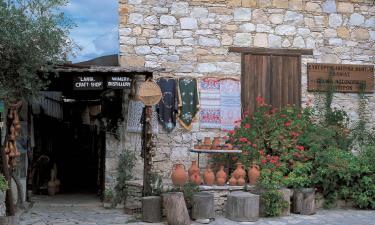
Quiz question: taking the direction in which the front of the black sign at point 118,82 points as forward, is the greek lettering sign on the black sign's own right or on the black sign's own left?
on the black sign's own left

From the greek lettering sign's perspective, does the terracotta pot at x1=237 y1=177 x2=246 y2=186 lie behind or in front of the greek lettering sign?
in front

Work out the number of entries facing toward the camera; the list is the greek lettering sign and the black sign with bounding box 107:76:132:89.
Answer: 2

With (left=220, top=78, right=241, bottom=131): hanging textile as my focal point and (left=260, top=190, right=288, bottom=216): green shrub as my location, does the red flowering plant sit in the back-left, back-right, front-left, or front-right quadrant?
front-right

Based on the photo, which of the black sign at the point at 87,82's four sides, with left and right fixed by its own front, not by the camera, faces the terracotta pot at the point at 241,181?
left

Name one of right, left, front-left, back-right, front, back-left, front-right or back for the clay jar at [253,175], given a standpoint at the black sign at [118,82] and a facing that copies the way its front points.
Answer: left

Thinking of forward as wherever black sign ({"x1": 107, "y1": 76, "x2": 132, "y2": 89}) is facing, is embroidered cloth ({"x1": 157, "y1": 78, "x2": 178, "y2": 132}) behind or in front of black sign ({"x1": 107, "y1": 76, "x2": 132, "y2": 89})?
behind

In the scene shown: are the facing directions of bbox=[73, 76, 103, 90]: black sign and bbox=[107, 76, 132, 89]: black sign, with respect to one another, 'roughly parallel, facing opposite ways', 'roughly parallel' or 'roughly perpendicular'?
roughly parallel

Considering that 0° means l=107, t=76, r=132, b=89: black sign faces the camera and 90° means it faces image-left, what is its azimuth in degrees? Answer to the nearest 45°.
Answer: approximately 0°

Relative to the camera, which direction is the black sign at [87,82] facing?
toward the camera

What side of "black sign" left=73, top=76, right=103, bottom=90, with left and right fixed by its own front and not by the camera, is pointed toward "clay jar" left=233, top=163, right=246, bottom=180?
left

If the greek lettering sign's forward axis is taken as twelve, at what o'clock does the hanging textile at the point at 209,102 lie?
The hanging textile is roughly at 2 o'clock from the greek lettering sign.

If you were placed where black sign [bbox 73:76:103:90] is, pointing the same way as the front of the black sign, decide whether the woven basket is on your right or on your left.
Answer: on your left

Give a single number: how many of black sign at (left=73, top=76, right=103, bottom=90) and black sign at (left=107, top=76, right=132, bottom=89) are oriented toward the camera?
2
